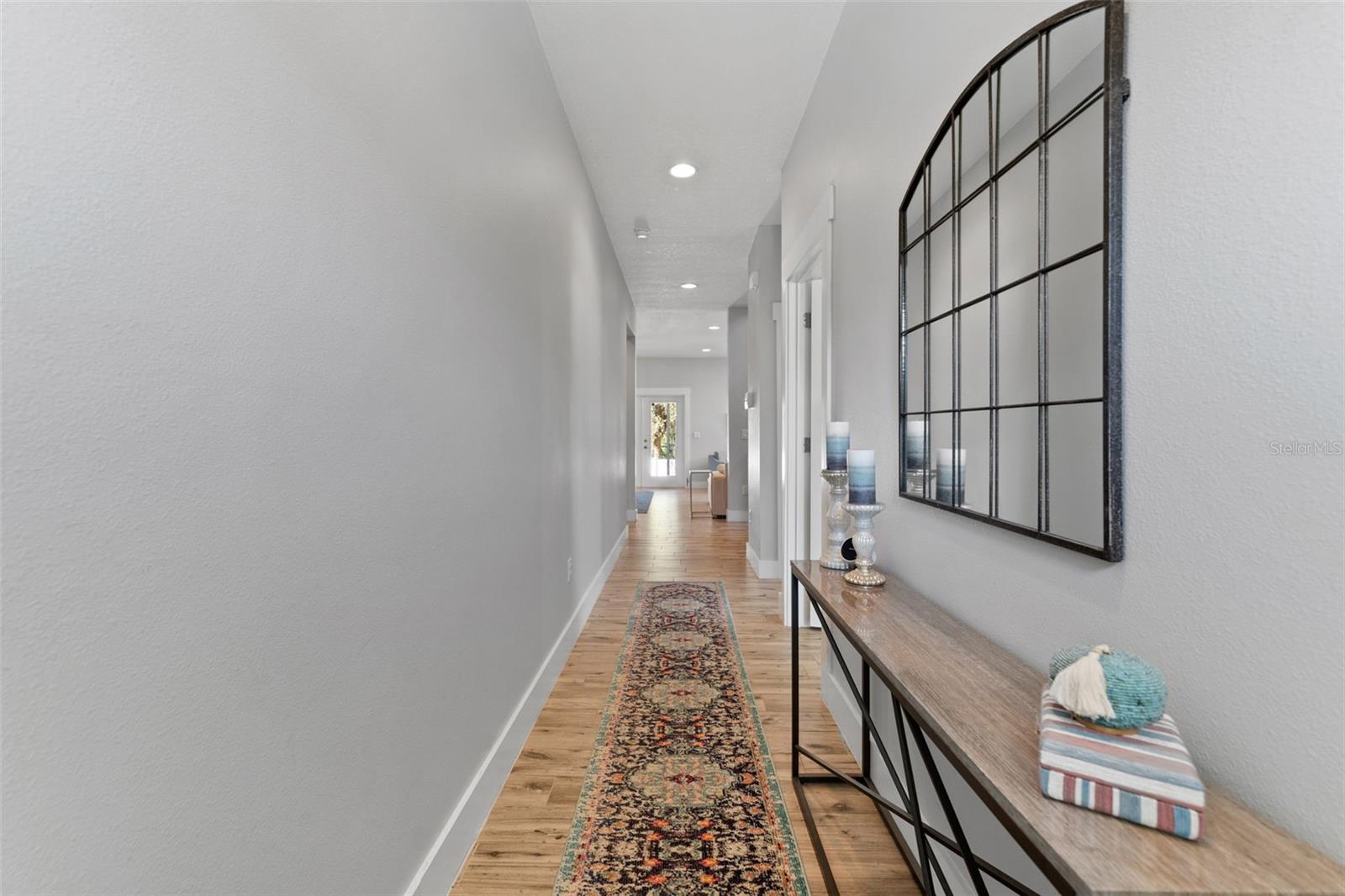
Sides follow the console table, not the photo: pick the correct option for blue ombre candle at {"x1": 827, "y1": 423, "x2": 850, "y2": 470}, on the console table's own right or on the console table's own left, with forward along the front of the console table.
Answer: on the console table's own right

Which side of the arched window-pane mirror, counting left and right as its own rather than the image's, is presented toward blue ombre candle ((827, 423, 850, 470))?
right

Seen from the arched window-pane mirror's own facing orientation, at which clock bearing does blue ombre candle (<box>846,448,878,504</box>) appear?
The blue ombre candle is roughly at 3 o'clock from the arched window-pane mirror.

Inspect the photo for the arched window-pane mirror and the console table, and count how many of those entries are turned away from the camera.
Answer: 0

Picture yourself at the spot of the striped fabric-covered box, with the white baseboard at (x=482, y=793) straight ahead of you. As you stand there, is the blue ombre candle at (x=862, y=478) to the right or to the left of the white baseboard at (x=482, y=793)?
right

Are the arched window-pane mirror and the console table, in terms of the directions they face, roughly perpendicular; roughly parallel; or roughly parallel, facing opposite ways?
roughly parallel

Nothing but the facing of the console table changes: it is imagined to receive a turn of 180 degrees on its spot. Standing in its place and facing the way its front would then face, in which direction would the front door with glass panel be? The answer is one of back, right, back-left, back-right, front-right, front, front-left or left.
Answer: left

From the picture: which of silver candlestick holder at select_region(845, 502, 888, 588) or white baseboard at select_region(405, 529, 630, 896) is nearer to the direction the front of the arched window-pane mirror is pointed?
the white baseboard

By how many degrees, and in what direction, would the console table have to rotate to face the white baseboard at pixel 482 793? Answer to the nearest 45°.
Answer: approximately 45° to its right
